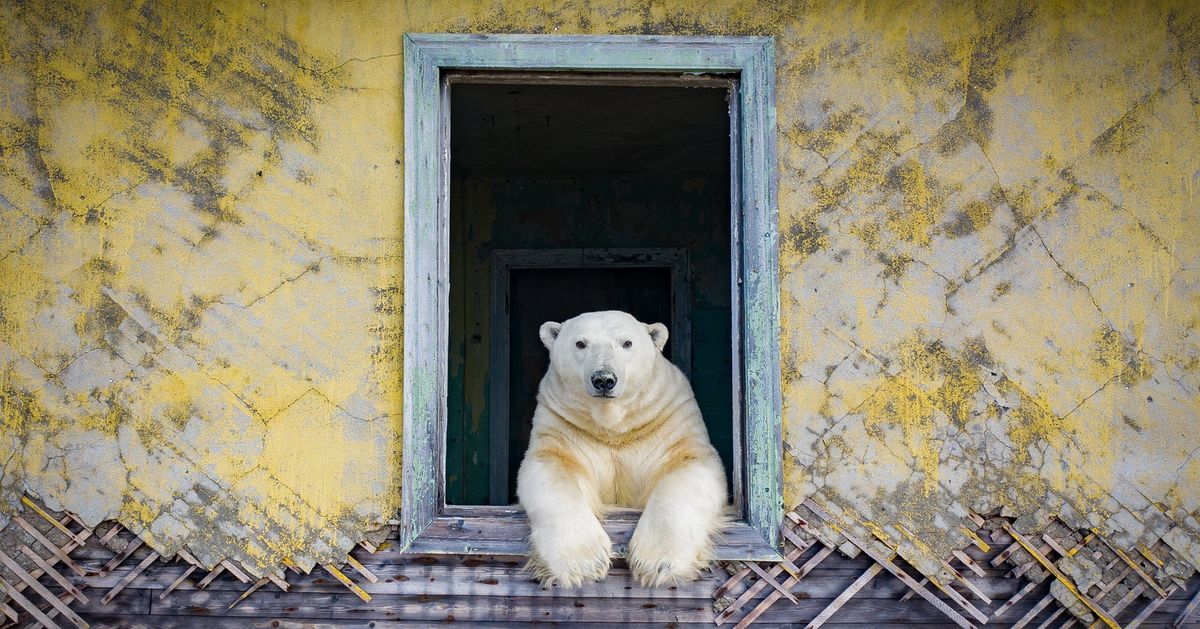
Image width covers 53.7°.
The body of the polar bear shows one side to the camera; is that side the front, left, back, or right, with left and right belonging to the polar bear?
front

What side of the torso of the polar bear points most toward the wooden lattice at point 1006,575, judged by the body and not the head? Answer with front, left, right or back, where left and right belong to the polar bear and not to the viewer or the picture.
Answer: left

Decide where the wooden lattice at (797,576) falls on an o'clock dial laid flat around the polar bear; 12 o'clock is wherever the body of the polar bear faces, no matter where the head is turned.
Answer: The wooden lattice is roughly at 10 o'clock from the polar bear.
